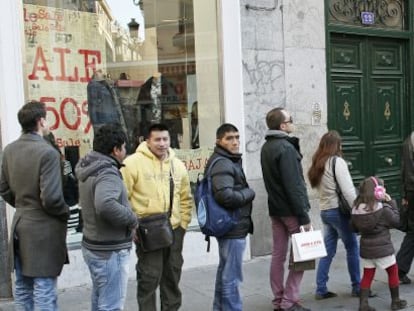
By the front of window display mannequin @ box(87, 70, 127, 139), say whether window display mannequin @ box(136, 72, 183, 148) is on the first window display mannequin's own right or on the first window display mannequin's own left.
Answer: on the first window display mannequin's own left

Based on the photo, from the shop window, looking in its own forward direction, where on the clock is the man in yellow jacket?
The man in yellow jacket is roughly at 12 o'clock from the shop window.

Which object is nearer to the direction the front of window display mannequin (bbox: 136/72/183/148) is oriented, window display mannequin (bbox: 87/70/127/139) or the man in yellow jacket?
the man in yellow jacket

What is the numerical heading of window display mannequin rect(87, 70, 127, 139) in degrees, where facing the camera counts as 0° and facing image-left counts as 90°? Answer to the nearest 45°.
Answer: approximately 315°

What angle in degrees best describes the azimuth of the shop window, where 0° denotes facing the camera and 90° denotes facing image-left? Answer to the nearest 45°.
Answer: approximately 0°
